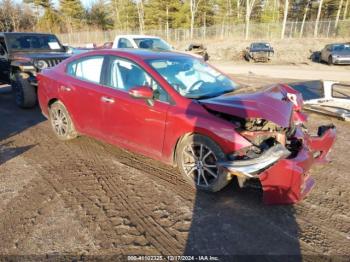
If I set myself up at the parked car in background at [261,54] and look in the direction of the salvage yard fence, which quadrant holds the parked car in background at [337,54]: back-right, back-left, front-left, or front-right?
back-right

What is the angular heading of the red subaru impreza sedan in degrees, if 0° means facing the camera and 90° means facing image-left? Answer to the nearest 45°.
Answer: approximately 315°

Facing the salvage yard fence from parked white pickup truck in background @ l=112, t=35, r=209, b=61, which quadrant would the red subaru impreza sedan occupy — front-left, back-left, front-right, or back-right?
back-right

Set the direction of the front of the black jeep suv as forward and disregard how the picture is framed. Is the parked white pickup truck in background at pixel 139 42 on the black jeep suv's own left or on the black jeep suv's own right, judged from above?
on the black jeep suv's own left

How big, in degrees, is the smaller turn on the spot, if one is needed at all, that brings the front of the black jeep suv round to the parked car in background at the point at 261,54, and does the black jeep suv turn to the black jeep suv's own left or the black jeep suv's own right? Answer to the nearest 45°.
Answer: approximately 90° to the black jeep suv's own left

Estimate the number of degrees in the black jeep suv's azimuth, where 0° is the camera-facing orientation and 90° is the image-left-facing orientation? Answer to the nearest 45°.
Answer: approximately 315°

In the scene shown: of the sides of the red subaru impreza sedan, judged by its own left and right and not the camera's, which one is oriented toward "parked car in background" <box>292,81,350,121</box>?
left

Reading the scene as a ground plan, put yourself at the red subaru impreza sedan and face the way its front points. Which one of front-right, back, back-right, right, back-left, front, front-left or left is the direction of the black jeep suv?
back
